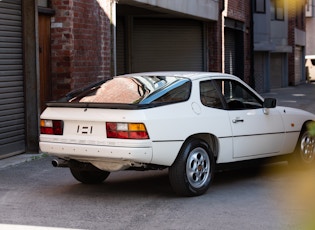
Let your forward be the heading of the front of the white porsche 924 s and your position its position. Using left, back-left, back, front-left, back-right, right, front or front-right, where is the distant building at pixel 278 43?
front-left

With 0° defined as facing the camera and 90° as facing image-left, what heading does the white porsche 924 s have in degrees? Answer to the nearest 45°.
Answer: approximately 225°
